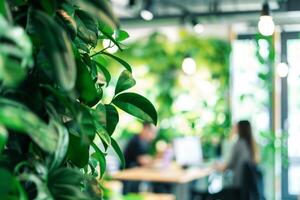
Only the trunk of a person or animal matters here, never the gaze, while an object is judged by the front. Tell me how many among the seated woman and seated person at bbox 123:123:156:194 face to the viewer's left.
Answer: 1

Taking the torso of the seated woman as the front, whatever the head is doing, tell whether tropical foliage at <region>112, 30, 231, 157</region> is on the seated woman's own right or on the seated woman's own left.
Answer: on the seated woman's own right

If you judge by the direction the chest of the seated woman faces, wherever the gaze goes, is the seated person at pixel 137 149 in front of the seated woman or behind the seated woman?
in front

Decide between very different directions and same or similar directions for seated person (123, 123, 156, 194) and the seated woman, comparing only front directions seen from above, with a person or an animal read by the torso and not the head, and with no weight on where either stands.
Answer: very different directions

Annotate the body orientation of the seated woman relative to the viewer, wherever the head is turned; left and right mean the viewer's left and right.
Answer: facing to the left of the viewer
